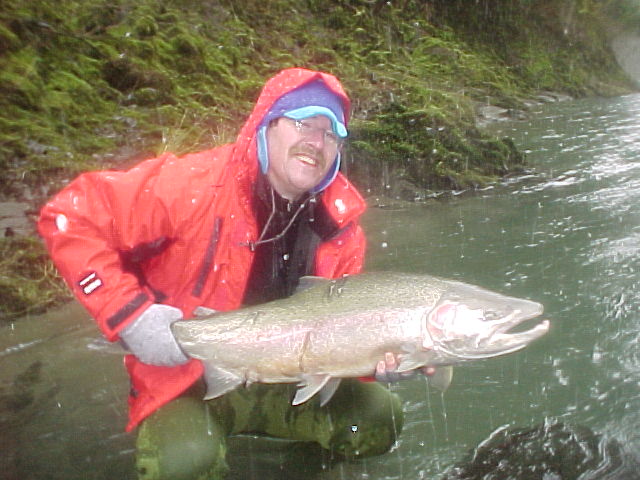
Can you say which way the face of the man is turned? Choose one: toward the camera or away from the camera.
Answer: toward the camera

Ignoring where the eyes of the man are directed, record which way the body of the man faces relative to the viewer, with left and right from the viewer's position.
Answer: facing the viewer and to the right of the viewer

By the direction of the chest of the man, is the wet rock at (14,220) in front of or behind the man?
behind
